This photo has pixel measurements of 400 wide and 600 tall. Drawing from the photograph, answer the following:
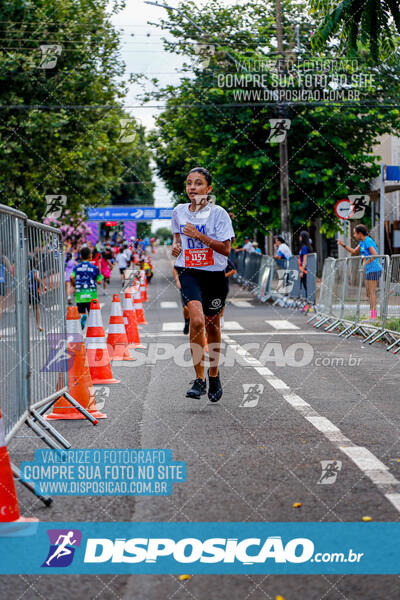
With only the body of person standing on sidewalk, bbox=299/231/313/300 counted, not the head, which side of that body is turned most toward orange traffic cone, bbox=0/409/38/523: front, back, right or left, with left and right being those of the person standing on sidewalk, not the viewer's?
left

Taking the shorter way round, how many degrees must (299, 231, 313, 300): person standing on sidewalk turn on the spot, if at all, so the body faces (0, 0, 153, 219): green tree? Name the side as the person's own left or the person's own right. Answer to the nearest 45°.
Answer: approximately 45° to the person's own right

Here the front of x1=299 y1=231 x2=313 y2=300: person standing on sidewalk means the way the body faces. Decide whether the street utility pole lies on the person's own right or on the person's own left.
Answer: on the person's own right

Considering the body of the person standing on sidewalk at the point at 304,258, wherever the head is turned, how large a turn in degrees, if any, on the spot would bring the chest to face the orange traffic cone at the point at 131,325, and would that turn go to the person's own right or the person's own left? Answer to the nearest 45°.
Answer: approximately 90° to the person's own left

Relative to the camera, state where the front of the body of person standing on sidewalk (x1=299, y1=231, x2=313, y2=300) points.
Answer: to the viewer's left
